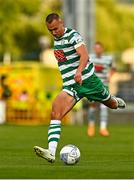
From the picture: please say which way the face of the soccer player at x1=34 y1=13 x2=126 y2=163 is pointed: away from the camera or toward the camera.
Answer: toward the camera

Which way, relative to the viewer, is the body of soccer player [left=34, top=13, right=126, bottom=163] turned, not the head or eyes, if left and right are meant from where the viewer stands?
facing the viewer and to the left of the viewer
